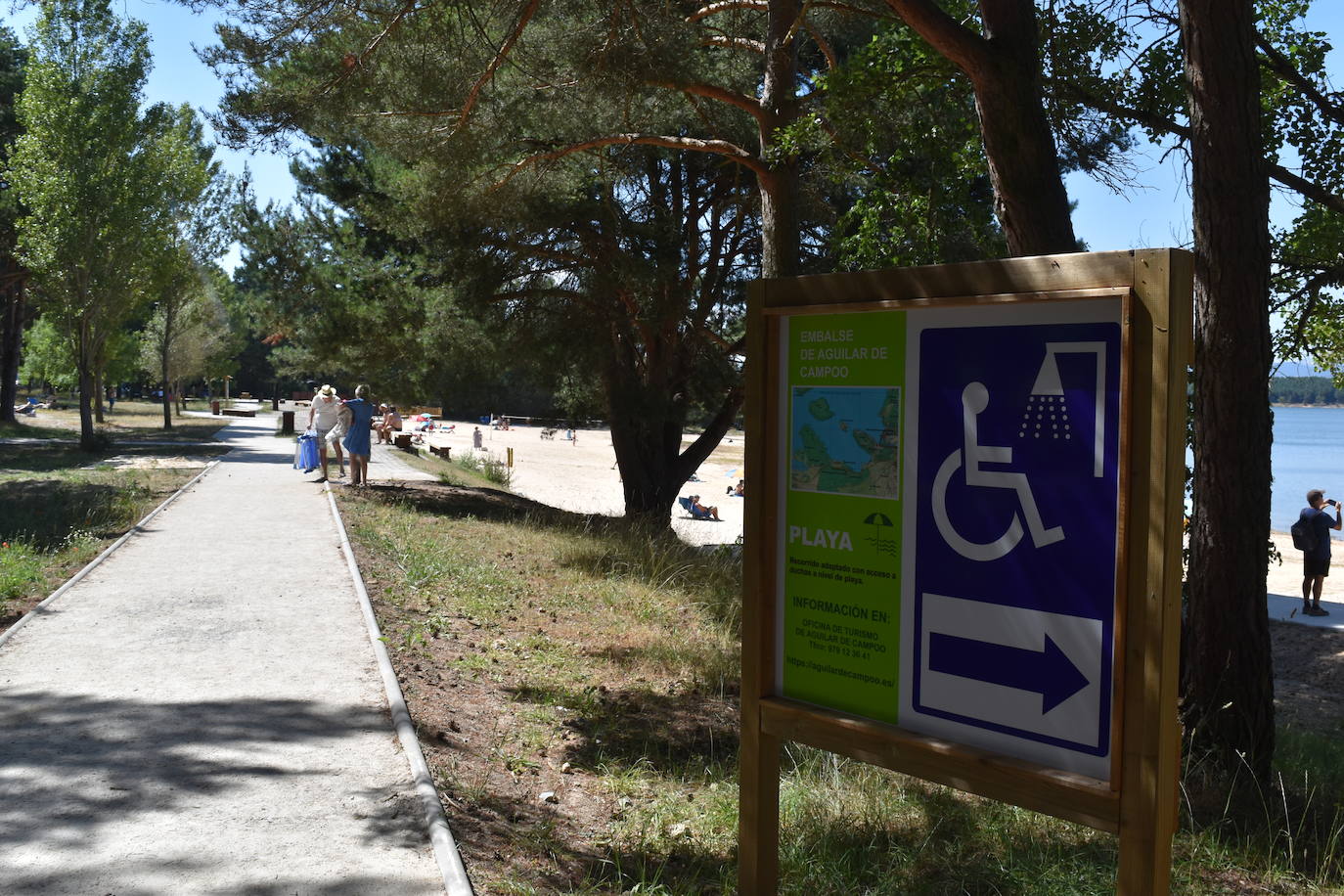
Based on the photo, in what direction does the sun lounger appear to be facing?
to the viewer's right

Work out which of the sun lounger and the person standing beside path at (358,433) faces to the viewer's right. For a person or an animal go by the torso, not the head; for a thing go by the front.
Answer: the sun lounger

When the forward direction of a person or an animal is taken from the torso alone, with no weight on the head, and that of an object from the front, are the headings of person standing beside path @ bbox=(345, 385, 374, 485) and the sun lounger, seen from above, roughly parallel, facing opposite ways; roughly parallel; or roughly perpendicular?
roughly perpendicular

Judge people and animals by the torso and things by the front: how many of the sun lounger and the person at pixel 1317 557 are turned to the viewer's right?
2

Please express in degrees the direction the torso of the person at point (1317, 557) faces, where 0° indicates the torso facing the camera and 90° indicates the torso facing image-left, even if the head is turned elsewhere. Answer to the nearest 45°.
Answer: approximately 270°

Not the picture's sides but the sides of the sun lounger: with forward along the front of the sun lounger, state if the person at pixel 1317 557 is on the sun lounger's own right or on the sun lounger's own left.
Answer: on the sun lounger's own right

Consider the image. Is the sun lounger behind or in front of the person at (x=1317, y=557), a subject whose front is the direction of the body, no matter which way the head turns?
behind

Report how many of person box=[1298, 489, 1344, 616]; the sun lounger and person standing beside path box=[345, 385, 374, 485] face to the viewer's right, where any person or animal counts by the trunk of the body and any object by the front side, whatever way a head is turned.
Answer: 2

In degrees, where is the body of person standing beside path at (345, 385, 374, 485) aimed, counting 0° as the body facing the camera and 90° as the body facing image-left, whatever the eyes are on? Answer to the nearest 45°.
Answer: approximately 180°

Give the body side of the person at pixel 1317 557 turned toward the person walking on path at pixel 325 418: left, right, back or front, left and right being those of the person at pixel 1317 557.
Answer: back
